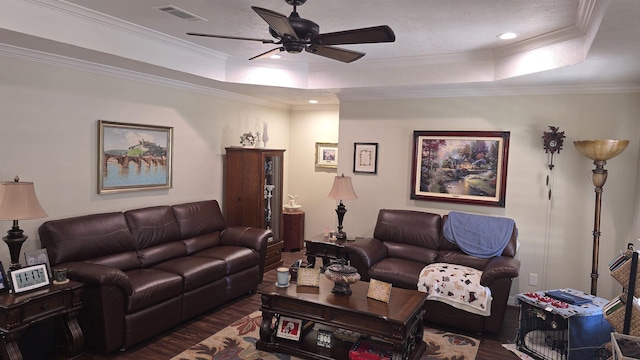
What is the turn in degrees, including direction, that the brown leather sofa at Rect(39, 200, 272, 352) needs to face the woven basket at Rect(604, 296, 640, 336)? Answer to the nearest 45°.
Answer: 0° — it already faces it

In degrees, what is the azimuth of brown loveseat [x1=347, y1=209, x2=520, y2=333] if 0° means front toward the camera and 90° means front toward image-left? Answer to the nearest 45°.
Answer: approximately 45°

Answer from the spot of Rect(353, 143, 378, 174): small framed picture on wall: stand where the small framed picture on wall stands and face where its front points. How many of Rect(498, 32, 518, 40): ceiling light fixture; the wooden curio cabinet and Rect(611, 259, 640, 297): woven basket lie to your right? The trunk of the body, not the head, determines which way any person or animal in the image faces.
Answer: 1

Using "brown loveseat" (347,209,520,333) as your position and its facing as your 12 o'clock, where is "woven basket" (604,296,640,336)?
The woven basket is roughly at 9 o'clock from the brown loveseat.

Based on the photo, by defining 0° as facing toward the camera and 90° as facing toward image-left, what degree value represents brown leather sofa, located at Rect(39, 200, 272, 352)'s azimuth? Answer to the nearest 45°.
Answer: approximately 315°

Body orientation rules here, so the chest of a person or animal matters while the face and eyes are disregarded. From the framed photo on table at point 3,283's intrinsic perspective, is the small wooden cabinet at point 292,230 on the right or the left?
on its left

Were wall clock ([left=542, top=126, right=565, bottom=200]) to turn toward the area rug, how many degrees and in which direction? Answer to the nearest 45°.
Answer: approximately 45° to its right

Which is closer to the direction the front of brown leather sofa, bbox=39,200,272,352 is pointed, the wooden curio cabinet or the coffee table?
the coffee table

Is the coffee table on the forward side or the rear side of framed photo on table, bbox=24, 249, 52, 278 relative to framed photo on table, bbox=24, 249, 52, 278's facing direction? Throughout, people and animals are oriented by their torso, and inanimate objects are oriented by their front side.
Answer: on the forward side

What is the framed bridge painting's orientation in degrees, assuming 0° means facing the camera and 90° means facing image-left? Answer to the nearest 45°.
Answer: approximately 315°

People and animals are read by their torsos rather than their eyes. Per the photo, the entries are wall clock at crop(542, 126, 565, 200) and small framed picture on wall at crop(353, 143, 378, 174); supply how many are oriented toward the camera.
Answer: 2

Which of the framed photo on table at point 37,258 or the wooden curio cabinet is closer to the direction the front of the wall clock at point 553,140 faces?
the framed photo on table
